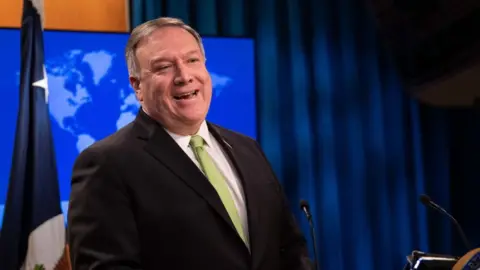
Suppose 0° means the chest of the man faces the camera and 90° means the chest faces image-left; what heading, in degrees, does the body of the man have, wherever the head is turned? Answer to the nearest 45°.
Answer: approximately 315°

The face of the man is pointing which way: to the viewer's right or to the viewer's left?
to the viewer's right

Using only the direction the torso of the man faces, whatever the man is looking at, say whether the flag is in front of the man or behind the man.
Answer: behind
